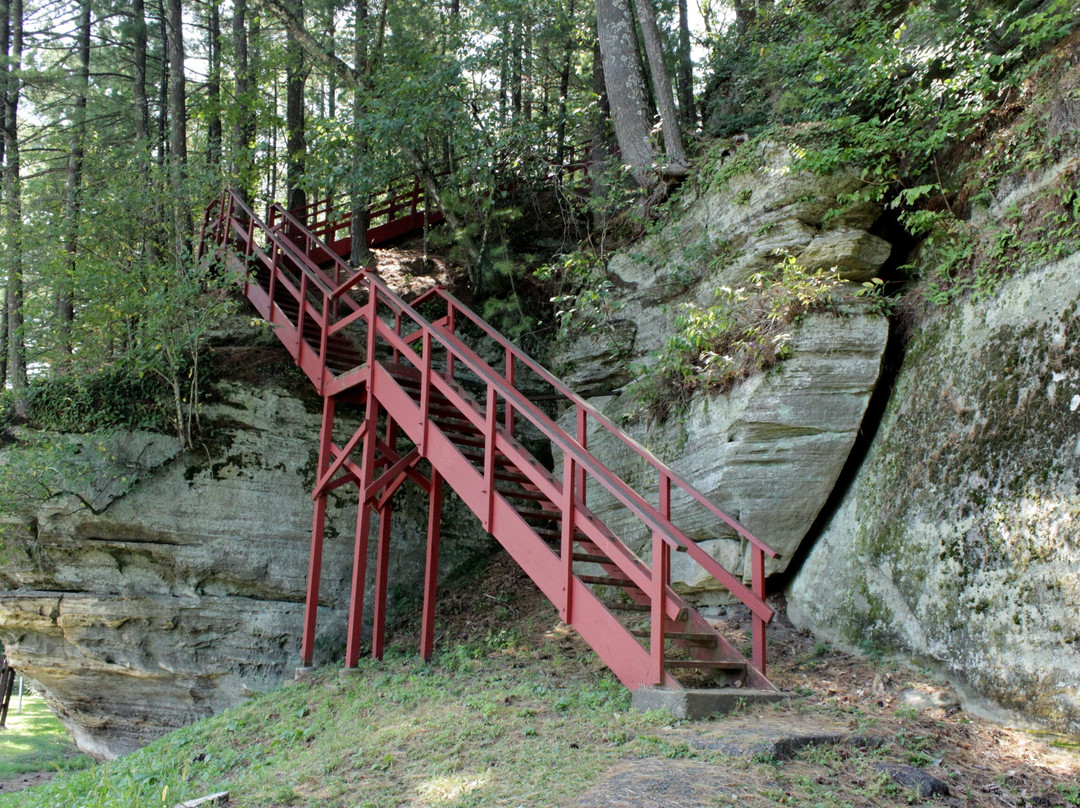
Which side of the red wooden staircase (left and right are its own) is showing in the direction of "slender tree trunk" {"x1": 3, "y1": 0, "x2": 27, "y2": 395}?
back

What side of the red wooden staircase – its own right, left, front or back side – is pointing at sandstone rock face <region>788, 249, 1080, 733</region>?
front

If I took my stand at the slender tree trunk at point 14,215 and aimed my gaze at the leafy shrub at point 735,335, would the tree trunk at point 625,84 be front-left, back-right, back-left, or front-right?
front-left

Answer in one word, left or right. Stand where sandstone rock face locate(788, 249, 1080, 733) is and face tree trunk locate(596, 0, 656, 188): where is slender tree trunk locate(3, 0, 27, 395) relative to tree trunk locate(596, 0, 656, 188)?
left

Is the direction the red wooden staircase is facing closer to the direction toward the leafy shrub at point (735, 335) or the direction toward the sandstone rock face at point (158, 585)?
the leafy shrub

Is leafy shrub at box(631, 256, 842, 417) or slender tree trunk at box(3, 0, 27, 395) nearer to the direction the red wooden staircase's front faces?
the leafy shrub

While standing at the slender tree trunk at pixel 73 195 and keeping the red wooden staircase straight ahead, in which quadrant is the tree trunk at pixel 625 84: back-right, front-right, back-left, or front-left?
front-left

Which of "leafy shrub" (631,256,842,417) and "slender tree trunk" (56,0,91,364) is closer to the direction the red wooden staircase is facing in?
the leafy shrub

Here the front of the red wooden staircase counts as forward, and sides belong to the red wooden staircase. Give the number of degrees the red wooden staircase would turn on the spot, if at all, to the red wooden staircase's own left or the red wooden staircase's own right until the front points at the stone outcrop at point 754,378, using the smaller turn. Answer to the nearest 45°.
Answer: approximately 45° to the red wooden staircase's own left

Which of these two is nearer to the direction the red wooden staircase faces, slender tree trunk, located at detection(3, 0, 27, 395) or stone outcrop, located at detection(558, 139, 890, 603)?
the stone outcrop

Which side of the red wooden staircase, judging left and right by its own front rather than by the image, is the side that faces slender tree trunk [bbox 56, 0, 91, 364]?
back

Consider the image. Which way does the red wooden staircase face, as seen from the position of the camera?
facing the viewer and to the right of the viewer

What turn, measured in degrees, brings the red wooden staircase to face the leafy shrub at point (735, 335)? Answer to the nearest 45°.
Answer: approximately 45° to its left
